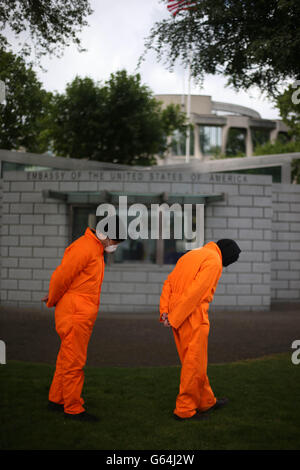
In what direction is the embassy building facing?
toward the camera

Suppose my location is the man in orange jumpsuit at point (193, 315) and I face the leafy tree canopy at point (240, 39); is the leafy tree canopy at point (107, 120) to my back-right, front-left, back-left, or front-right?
front-left

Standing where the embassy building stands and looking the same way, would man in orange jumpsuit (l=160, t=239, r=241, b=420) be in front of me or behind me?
in front

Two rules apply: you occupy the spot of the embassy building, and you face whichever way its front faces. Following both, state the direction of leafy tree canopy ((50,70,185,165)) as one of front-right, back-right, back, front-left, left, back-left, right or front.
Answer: back

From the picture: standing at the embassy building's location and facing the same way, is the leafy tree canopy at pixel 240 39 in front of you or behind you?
in front

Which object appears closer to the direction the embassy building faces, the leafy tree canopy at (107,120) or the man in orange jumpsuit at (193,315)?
the man in orange jumpsuit
